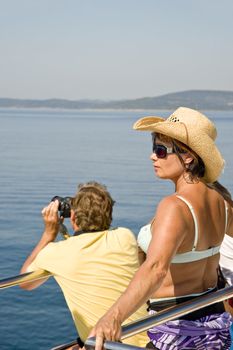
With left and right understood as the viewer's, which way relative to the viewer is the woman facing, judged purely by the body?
facing away from the viewer and to the left of the viewer

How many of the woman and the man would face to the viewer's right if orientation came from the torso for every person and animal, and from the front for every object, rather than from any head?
0

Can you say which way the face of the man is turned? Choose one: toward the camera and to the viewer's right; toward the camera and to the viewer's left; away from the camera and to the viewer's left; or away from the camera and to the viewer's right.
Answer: away from the camera and to the viewer's left

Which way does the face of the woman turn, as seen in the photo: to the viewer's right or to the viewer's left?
to the viewer's left

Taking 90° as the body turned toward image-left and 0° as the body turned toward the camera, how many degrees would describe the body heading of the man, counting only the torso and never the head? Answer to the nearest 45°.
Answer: approximately 135°

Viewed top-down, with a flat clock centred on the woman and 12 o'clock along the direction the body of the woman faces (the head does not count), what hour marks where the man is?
The man is roughly at 12 o'clock from the woman.
